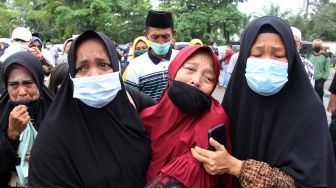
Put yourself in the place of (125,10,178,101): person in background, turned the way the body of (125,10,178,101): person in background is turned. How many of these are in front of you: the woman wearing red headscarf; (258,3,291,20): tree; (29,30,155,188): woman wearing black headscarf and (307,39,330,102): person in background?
2

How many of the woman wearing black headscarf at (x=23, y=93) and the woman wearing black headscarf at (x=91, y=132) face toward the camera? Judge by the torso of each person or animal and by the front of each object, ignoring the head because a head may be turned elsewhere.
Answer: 2

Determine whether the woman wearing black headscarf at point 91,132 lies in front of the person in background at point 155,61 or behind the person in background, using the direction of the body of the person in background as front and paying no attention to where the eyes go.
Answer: in front

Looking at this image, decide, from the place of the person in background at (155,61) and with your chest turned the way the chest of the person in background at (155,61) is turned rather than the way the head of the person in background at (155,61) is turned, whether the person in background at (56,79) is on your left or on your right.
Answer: on your right

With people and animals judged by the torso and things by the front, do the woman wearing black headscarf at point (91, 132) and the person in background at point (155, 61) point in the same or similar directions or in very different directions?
same or similar directions

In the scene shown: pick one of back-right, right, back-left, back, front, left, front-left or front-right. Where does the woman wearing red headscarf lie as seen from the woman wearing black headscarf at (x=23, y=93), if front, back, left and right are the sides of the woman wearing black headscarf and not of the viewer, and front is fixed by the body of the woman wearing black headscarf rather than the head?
front-left

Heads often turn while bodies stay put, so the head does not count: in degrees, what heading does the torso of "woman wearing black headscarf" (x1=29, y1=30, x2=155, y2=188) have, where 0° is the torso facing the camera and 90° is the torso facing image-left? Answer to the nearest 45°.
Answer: approximately 0°

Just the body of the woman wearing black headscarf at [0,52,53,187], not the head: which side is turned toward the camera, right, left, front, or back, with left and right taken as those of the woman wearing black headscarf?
front

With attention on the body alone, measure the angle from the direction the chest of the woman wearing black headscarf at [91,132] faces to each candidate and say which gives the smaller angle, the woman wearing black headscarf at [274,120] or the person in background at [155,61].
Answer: the woman wearing black headscarf

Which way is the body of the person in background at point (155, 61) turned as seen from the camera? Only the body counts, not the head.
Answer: toward the camera

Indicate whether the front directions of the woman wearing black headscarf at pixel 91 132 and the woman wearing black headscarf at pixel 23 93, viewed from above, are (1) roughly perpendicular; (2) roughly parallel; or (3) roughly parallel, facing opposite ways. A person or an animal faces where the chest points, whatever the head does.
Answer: roughly parallel

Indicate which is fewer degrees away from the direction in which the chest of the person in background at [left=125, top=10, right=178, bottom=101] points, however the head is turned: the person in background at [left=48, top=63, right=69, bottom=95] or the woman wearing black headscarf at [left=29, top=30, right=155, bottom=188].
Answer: the woman wearing black headscarf

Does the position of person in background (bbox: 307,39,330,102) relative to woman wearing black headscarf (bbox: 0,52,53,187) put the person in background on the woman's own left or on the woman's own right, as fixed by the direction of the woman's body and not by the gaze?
on the woman's own left

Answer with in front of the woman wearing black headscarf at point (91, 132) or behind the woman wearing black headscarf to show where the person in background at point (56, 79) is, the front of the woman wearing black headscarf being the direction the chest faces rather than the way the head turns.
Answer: behind

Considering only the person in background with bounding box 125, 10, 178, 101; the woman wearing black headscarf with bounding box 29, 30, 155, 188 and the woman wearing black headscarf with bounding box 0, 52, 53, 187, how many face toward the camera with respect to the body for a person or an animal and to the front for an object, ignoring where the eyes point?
3

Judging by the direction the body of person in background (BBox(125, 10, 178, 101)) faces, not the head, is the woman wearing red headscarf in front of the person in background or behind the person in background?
in front

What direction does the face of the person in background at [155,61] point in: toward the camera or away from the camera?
toward the camera
